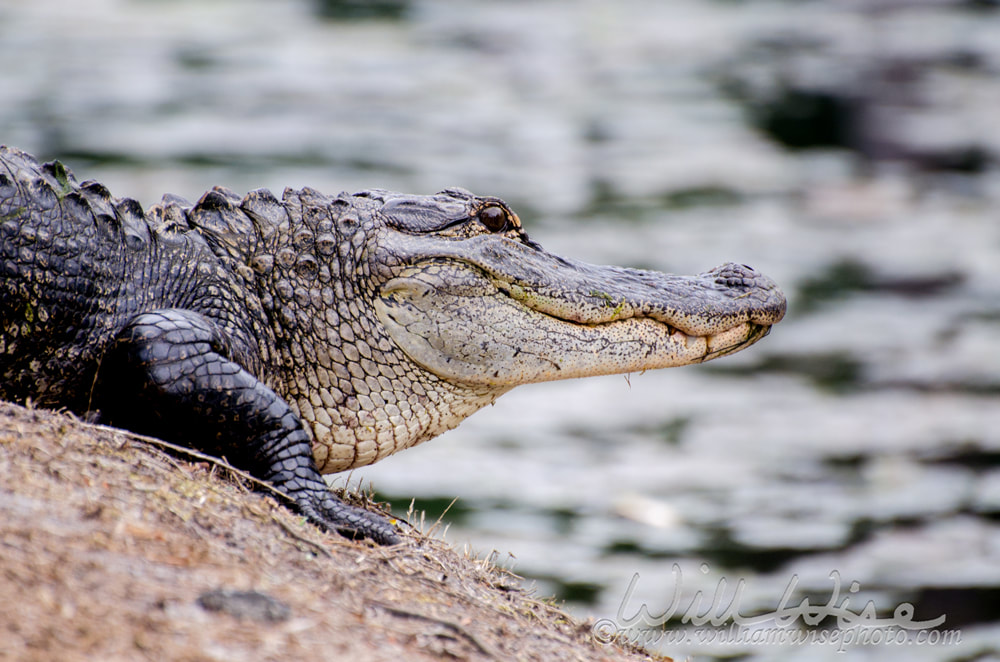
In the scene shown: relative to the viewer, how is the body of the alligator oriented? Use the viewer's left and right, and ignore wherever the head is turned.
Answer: facing to the right of the viewer
